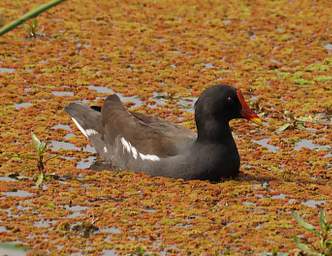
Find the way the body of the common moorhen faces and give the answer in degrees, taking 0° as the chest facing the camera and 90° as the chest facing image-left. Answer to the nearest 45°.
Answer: approximately 270°

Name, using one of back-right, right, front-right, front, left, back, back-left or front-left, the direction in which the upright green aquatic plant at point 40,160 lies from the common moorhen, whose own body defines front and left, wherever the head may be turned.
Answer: back

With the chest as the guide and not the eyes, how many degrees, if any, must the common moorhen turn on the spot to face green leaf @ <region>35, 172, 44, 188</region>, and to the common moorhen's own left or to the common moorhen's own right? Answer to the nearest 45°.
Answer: approximately 180°

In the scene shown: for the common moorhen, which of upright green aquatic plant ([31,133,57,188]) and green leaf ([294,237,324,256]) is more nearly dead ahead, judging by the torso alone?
the green leaf
